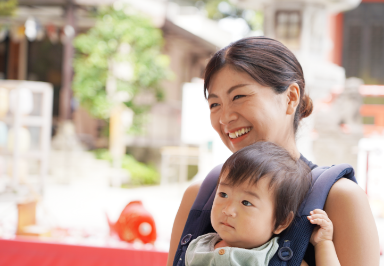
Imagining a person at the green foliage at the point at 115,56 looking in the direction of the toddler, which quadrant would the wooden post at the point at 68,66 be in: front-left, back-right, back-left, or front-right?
back-right

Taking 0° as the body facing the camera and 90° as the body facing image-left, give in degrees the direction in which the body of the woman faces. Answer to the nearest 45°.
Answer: approximately 45°

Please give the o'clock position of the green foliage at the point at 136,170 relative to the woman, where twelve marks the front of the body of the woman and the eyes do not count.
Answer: The green foliage is roughly at 4 o'clock from the woman.

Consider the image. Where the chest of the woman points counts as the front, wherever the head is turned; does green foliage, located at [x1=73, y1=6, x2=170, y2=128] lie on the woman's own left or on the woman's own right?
on the woman's own right

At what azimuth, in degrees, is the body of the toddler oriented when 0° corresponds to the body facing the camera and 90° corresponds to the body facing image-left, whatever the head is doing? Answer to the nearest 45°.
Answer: approximately 45°

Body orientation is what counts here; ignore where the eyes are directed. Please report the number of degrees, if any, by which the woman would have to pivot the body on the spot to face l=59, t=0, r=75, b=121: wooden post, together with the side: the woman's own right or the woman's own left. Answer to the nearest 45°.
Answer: approximately 90° to the woman's own right

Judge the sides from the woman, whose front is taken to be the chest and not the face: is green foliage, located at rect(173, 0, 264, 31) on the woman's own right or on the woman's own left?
on the woman's own right

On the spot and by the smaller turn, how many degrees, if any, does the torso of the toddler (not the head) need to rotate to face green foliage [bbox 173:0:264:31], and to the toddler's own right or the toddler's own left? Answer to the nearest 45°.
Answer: approximately 135° to the toddler's own right
